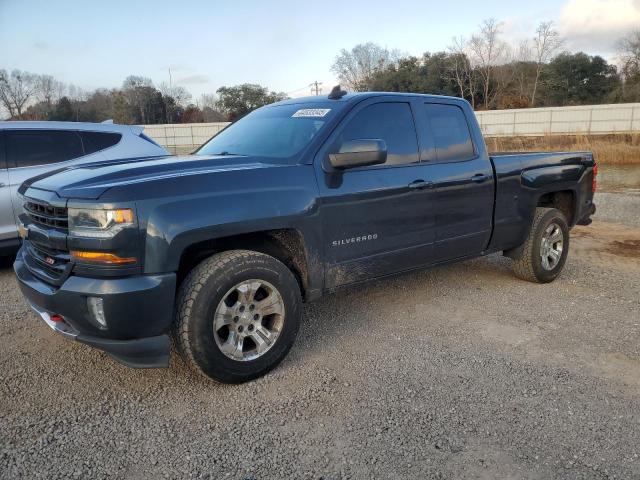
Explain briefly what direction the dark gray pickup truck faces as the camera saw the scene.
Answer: facing the viewer and to the left of the viewer

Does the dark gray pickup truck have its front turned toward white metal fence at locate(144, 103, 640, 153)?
no

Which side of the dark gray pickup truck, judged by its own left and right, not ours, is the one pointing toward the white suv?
right
